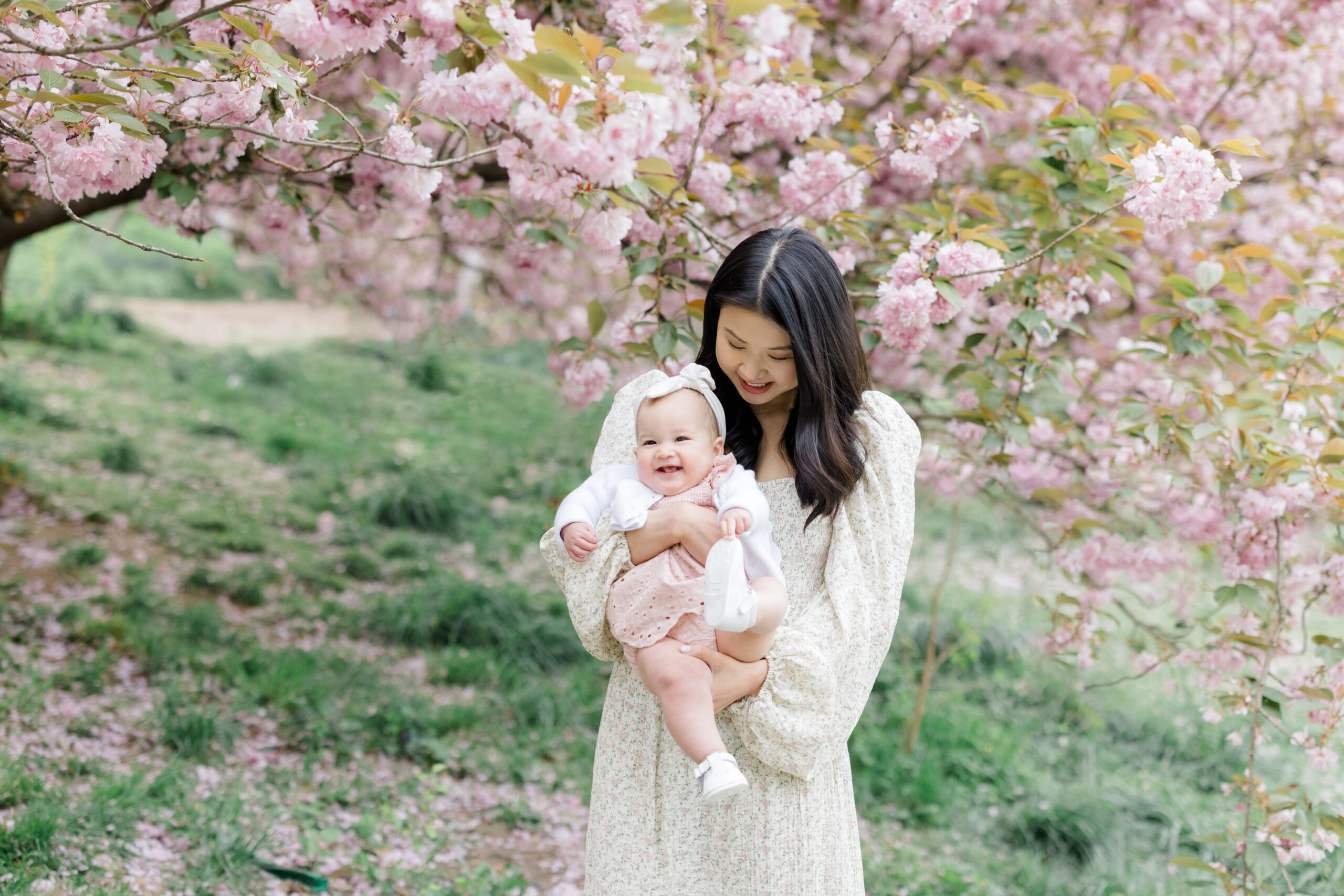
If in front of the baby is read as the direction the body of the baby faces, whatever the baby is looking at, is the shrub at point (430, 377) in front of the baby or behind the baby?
behind

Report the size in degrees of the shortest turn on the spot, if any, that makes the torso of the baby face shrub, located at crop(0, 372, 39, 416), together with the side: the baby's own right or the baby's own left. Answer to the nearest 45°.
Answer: approximately 135° to the baby's own right

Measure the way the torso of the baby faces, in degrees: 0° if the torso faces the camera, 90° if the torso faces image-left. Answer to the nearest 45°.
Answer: approximately 0°

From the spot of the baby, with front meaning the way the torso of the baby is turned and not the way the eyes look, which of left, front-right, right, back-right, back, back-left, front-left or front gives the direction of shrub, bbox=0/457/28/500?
back-right

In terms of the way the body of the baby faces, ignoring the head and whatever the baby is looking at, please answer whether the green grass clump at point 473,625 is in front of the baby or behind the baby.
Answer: behind

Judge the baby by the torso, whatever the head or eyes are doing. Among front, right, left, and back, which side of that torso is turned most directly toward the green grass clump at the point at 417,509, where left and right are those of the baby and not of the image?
back
